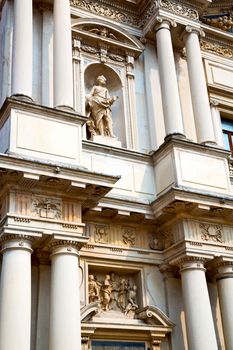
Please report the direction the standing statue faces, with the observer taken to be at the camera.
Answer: facing the viewer and to the right of the viewer
